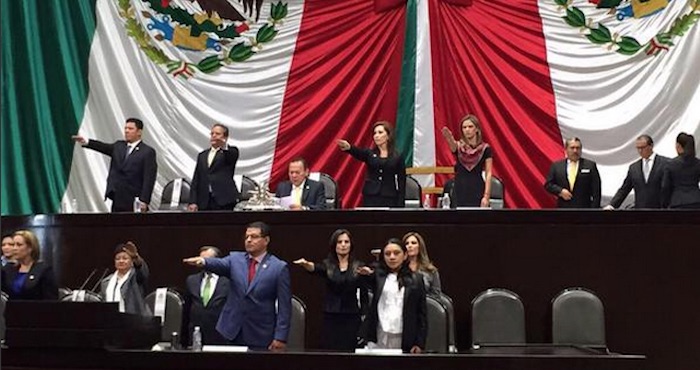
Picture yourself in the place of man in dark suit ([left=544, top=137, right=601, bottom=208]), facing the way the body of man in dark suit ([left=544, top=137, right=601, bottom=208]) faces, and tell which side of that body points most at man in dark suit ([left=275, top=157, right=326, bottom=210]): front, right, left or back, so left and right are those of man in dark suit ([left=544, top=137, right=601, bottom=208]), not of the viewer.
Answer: right

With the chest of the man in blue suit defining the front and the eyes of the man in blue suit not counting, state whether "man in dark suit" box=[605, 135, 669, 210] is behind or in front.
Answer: behind

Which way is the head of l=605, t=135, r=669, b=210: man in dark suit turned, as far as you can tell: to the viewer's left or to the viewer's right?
to the viewer's left

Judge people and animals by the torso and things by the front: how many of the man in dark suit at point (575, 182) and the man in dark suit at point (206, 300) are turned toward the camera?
2

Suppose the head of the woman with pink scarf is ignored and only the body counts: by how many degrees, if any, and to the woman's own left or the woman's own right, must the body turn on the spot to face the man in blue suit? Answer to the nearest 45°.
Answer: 0° — they already face them

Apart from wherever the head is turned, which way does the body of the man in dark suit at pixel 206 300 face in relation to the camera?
toward the camera

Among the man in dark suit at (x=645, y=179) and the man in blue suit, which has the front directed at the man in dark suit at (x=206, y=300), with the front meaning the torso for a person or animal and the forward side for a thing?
the man in dark suit at (x=645, y=179)

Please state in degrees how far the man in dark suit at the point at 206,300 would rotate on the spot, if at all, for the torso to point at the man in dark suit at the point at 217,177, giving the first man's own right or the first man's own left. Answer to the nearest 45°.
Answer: approximately 180°
